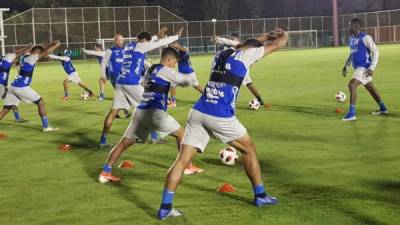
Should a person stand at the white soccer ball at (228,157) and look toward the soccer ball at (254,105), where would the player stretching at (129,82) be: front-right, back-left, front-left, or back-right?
front-left

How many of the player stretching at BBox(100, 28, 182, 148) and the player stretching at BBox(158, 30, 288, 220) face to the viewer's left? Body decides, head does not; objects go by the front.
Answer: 0

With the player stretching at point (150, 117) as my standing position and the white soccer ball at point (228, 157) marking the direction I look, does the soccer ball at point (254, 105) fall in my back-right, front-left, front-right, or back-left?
front-left

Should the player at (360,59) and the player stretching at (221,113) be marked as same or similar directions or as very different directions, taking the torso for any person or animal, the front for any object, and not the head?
very different directions

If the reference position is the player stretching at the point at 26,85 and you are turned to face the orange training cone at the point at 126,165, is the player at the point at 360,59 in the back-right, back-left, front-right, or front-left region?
front-left

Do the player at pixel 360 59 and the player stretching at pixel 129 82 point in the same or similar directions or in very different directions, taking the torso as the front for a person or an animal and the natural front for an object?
very different directions

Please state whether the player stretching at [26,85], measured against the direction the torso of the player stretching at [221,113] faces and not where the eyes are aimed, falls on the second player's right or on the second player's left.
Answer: on the second player's left

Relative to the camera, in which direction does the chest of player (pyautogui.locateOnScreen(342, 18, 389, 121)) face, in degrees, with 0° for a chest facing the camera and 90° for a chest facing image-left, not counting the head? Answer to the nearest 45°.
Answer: approximately 45°

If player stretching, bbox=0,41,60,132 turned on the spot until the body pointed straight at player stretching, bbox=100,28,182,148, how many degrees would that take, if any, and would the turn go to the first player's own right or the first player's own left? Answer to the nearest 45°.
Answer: approximately 90° to the first player's own right

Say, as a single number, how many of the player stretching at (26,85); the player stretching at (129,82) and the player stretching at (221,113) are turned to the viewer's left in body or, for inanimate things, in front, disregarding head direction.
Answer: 0
